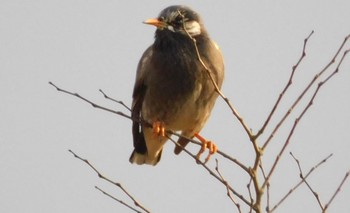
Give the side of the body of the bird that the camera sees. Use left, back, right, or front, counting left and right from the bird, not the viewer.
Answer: front
